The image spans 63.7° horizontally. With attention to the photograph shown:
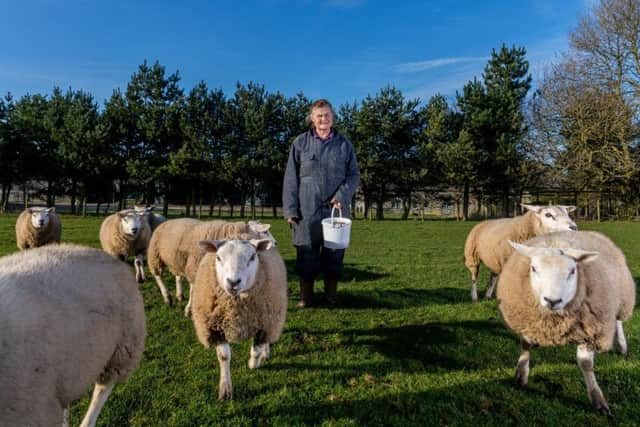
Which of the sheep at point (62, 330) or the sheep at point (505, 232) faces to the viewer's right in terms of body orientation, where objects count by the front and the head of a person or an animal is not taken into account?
the sheep at point (505, 232)

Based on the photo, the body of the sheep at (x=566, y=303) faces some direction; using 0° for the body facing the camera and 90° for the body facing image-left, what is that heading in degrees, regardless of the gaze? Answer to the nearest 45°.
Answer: approximately 45°

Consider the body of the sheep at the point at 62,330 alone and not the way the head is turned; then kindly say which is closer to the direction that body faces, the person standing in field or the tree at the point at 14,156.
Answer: the tree

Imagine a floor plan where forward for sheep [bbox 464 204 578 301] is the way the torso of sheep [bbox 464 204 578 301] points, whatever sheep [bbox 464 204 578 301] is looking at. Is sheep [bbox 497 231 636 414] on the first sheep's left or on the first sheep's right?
on the first sheep's right

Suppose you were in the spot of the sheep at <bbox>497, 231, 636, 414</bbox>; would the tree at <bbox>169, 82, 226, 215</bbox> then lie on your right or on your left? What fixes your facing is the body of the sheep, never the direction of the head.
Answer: on your right

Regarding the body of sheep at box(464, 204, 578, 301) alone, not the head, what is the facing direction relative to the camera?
to the viewer's right

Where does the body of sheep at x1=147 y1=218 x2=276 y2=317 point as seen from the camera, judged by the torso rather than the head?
to the viewer's right

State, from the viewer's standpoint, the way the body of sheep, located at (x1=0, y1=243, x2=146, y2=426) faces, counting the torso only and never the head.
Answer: to the viewer's left
